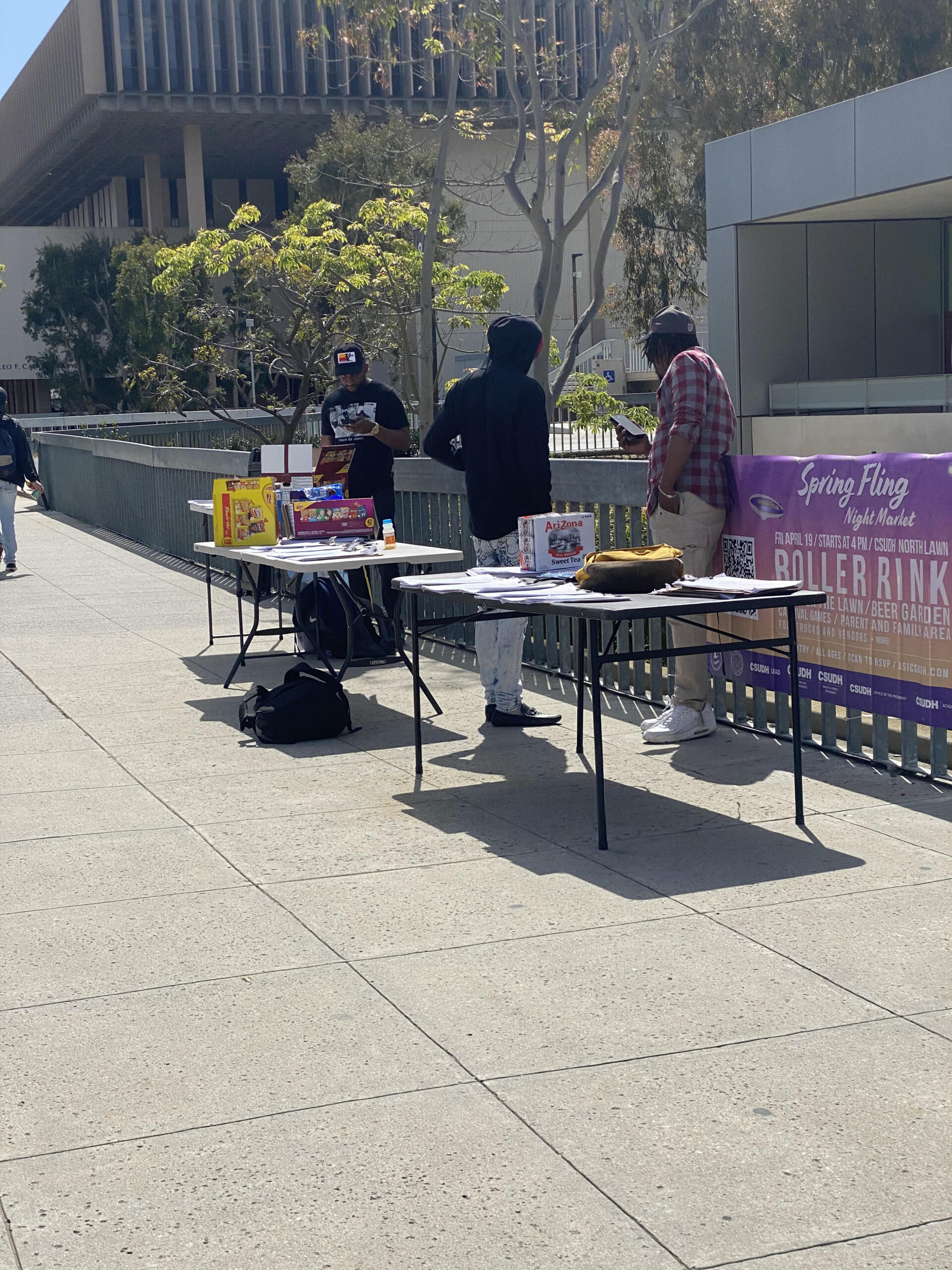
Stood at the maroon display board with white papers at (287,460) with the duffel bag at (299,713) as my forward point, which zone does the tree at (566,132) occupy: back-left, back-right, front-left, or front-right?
back-left

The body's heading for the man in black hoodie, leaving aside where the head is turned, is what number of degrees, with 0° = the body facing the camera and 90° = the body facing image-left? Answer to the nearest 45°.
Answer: approximately 225°

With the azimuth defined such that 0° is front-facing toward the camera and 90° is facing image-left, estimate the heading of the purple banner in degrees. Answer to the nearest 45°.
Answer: approximately 45°

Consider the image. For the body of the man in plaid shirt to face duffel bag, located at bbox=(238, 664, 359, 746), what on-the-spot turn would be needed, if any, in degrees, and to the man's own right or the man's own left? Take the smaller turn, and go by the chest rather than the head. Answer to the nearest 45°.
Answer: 0° — they already face it

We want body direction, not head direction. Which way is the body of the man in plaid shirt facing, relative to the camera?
to the viewer's left

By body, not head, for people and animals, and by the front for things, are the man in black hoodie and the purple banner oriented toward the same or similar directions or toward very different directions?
very different directions

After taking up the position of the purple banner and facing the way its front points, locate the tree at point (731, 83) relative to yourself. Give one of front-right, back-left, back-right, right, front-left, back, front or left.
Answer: back-right

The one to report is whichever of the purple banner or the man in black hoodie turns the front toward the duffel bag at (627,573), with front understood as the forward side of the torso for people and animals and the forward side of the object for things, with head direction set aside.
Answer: the purple banner

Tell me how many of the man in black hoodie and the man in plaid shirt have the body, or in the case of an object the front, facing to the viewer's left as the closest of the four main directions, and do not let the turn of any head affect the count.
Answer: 1

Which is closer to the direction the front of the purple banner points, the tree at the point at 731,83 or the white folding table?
the white folding table

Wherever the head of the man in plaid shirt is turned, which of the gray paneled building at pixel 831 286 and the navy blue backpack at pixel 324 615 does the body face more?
the navy blue backpack
